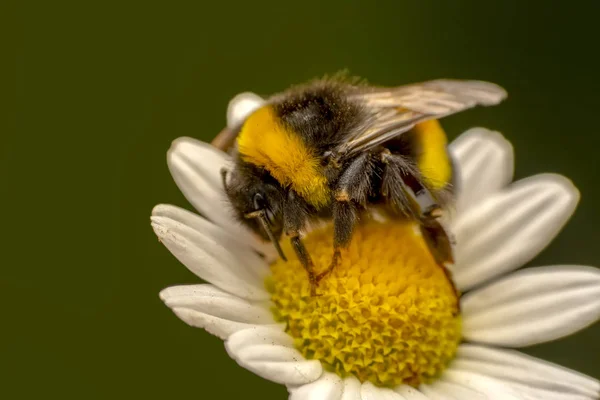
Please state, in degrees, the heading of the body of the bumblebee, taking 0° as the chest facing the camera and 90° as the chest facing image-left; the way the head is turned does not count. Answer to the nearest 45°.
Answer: approximately 90°
